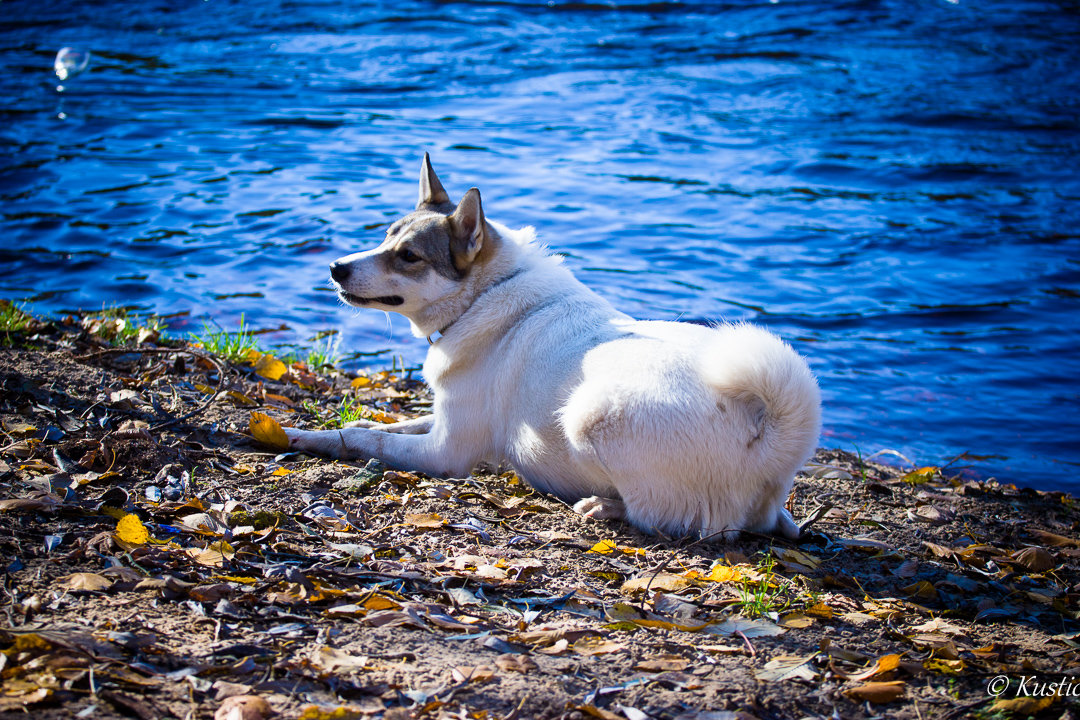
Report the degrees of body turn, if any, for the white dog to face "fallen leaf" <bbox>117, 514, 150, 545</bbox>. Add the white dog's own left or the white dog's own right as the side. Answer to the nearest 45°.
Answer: approximately 90° to the white dog's own left

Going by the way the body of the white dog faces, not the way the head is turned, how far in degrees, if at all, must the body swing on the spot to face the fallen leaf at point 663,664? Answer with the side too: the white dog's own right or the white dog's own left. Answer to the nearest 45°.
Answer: approximately 135° to the white dog's own left

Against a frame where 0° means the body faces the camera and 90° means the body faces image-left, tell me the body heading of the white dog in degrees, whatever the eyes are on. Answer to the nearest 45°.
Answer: approximately 135°

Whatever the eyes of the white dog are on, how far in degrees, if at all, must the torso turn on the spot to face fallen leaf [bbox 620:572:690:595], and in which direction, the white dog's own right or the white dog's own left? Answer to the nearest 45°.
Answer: approximately 135° to the white dog's own left

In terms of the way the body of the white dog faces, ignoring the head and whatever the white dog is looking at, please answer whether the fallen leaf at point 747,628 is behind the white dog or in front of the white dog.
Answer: behind

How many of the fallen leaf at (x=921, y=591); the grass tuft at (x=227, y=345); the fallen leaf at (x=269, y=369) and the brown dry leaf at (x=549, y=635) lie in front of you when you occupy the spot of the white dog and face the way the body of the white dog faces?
2

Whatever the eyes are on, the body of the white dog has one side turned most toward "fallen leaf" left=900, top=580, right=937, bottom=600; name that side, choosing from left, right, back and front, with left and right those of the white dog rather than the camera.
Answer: back
